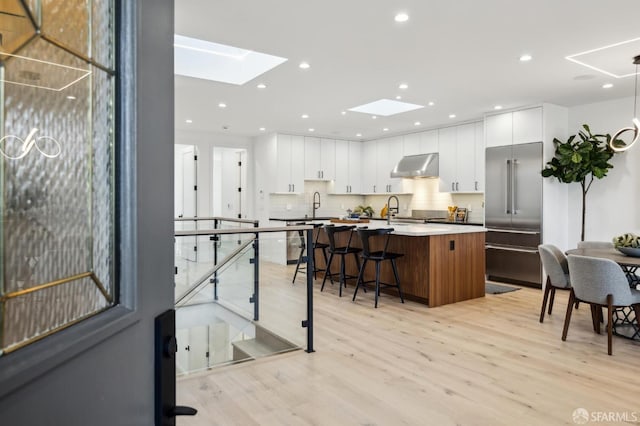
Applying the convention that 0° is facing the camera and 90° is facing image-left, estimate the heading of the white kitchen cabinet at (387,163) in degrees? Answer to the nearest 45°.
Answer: approximately 45°

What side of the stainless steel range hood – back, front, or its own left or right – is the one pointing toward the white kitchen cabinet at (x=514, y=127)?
left

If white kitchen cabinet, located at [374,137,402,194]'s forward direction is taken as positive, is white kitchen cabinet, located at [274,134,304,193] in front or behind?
in front

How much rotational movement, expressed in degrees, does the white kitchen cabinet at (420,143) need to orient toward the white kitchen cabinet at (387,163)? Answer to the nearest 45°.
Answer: approximately 90° to its right

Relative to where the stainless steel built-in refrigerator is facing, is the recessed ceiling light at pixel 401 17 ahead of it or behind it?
ahead

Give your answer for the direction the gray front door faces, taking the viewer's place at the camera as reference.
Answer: facing the viewer and to the right of the viewer

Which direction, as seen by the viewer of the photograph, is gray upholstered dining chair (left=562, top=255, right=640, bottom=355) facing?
facing away from the viewer and to the right of the viewer

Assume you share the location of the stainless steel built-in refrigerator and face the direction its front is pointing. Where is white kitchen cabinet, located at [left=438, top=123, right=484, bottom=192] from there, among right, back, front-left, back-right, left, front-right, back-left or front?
right

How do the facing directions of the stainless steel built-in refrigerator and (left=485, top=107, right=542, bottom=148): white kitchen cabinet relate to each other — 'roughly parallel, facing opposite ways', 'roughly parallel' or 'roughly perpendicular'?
roughly parallel

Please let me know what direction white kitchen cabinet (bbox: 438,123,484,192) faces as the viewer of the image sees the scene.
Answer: facing the viewer and to the left of the viewer

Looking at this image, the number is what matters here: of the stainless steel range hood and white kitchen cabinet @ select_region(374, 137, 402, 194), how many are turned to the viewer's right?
0

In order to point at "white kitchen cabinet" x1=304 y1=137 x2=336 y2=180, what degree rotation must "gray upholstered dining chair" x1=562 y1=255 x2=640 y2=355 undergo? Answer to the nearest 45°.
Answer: approximately 90° to its left

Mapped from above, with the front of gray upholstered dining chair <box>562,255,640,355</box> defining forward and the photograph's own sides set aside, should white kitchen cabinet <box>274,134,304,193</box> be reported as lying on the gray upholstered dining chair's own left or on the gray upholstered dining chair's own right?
on the gray upholstered dining chair's own left

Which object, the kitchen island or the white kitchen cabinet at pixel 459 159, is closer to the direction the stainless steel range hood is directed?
the kitchen island

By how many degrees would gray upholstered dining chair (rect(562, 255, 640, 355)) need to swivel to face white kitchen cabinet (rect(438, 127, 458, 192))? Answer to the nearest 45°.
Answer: approximately 90° to its left

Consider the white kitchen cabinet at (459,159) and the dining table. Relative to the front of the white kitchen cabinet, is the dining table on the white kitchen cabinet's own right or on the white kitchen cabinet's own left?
on the white kitchen cabinet's own left
